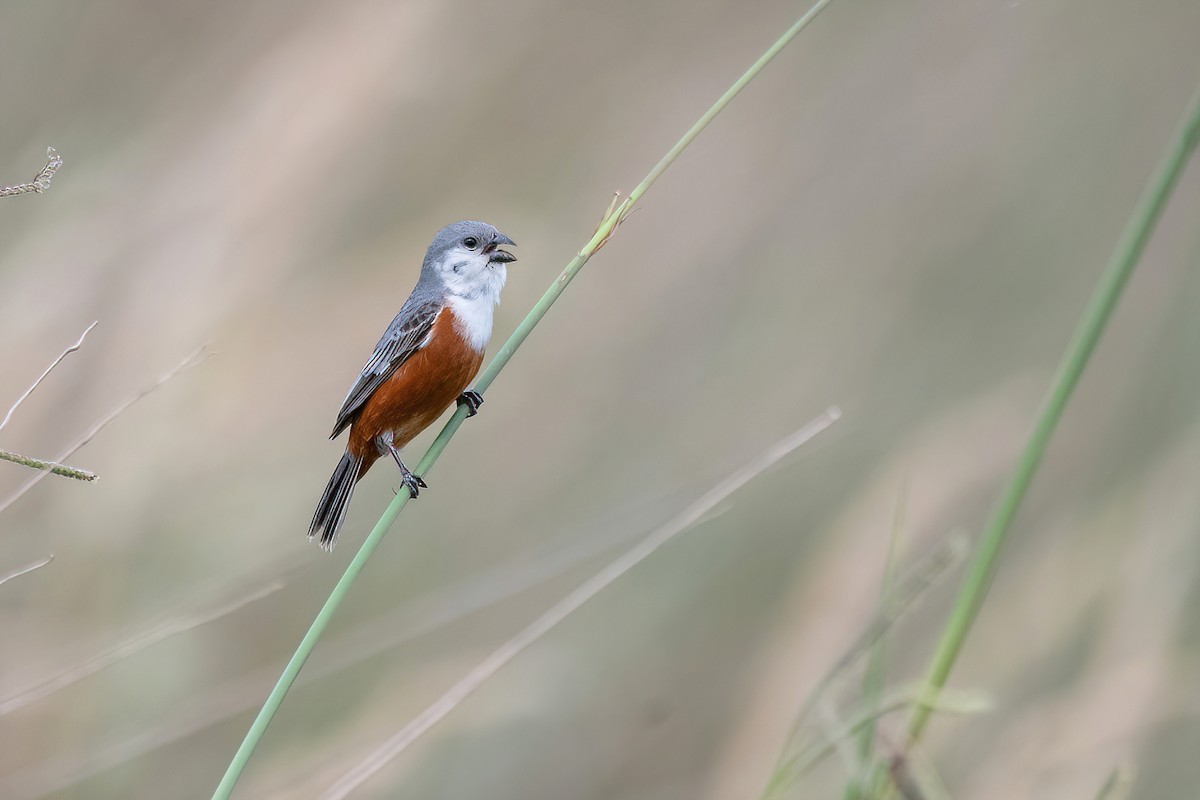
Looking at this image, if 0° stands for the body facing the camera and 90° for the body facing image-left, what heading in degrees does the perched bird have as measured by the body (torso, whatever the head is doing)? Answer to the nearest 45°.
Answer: approximately 270°

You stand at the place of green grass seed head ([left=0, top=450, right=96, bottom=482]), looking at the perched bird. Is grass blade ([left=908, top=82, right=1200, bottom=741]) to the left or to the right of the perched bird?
right
